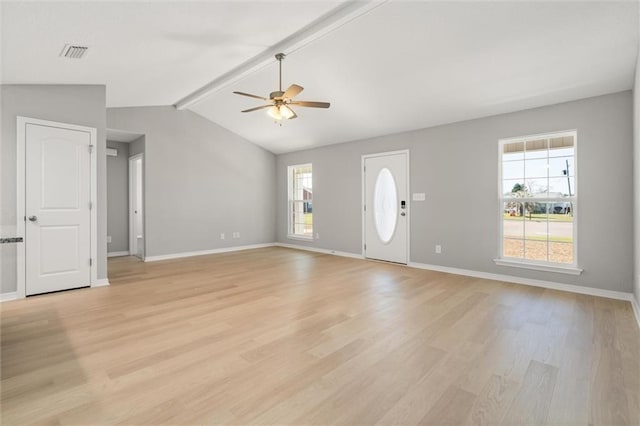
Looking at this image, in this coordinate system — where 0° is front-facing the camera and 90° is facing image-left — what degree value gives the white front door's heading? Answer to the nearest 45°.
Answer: approximately 45°

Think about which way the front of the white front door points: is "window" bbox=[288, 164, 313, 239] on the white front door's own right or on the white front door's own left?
on the white front door's own right

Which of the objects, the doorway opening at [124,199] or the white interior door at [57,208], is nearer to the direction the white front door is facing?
the white interior door

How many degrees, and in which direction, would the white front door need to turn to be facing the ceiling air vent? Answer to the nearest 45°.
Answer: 0° — it already faces it

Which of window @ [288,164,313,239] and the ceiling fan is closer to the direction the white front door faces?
the ceiling fan

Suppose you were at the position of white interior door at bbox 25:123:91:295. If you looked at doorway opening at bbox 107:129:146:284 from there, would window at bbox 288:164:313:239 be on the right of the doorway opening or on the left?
right

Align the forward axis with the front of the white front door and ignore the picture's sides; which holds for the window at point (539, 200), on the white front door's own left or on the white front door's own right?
on the white front door's own left

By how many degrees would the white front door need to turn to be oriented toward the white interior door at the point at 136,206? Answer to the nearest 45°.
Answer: approximately 45° to its right

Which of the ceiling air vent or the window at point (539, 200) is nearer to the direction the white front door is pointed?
the ceiling air vent

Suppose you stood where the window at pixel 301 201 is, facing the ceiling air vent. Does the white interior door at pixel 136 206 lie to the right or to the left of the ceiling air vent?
right
